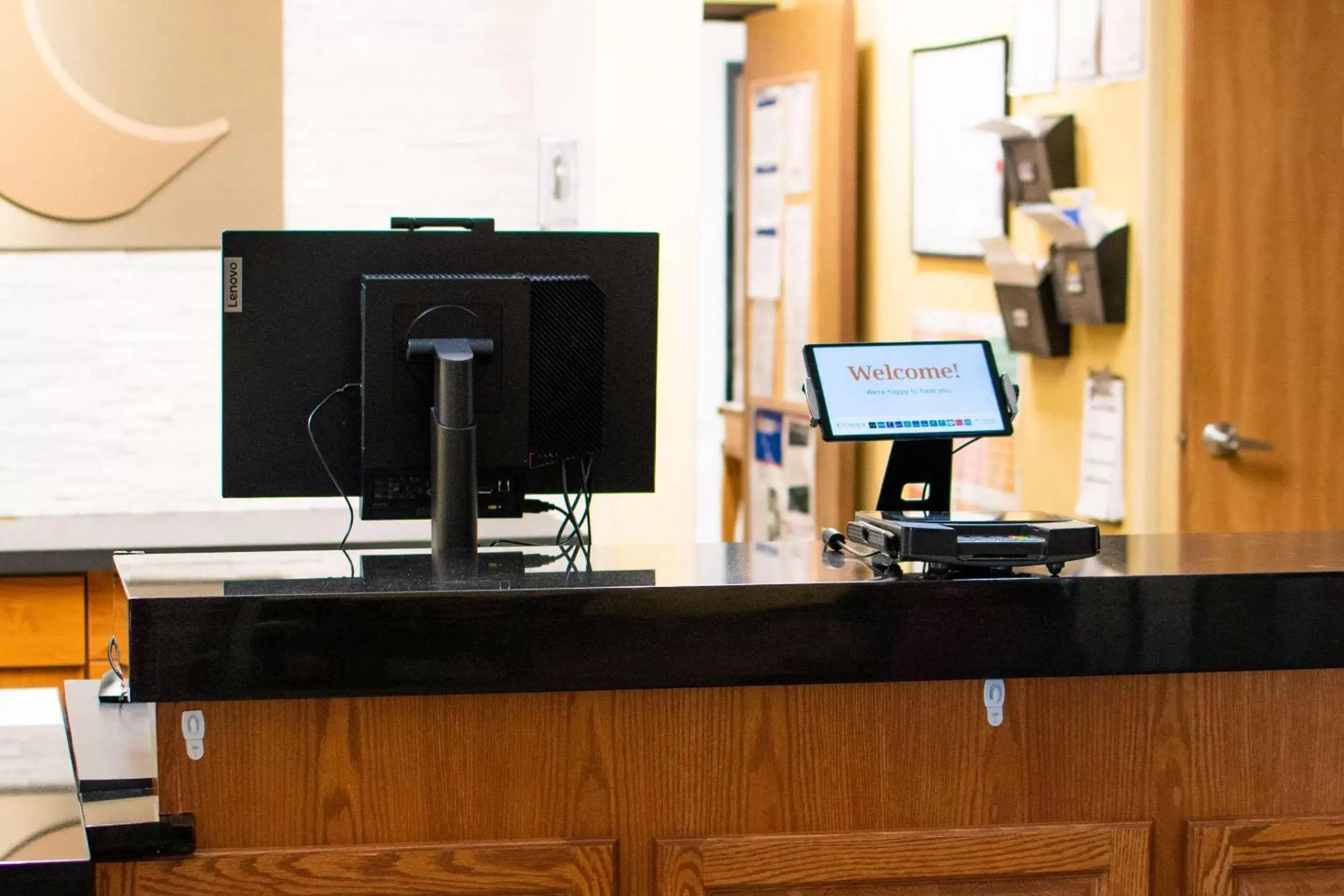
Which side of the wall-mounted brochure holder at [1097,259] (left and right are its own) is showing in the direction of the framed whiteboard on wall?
right

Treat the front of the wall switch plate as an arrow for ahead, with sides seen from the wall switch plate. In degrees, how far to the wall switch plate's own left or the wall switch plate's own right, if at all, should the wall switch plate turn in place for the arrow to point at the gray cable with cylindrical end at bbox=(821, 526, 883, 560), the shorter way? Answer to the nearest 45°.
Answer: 0° — it already faces it

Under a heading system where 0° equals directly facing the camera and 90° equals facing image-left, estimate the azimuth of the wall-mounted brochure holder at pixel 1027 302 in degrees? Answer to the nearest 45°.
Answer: approximately 45°

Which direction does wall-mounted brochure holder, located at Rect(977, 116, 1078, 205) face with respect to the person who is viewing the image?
facing the viewer and to the left of the viewer

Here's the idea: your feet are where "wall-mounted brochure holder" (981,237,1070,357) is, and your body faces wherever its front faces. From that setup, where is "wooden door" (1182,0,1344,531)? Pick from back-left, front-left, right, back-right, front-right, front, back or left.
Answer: left

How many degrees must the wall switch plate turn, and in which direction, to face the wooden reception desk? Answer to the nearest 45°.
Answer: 0° — it already faces it

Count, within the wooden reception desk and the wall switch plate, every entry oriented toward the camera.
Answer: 2

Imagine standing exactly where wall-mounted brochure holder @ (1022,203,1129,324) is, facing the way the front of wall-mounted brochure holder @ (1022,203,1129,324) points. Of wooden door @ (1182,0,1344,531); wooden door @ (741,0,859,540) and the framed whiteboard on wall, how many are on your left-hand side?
1

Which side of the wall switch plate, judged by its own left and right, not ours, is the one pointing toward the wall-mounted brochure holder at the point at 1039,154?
left

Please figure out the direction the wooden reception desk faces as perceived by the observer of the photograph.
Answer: facing the viewer

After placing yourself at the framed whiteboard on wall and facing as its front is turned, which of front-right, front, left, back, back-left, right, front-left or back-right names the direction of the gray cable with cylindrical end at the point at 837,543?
front-left
